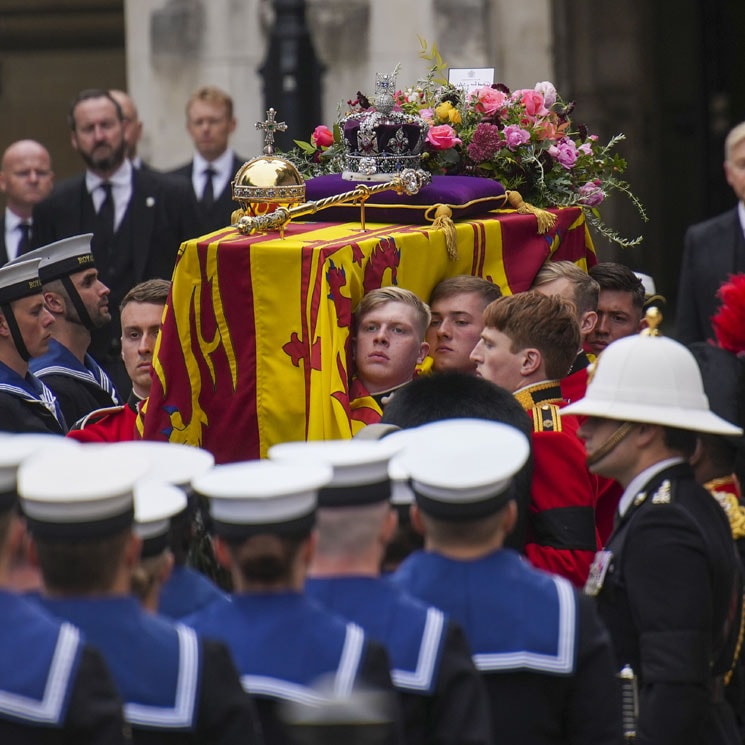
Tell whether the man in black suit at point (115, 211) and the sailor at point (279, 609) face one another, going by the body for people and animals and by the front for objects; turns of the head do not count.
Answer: yes

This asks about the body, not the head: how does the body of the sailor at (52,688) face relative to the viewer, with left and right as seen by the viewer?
facing away from the viewer

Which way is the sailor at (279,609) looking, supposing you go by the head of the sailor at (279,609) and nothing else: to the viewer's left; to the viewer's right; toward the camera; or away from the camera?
away from the camera

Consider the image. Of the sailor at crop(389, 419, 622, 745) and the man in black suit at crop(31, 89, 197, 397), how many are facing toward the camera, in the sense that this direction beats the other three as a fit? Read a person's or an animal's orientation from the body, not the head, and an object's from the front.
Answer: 1

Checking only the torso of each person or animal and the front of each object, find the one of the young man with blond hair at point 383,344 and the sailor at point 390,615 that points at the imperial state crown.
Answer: the sailor

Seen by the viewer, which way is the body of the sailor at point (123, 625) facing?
away from the camera

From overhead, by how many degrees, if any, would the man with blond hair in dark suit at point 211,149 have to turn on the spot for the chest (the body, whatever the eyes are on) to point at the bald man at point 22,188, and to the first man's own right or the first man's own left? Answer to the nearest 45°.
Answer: approximately 45° to the first man's own right

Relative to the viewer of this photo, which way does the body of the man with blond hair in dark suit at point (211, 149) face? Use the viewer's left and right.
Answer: facing the viewer

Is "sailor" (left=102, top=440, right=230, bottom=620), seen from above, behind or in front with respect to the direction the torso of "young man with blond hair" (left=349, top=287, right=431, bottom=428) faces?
in front

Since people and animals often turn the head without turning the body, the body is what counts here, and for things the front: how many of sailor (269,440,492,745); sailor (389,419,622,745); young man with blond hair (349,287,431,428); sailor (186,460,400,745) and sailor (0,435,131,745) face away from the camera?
4

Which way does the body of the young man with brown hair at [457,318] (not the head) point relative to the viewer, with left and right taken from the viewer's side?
facing the viewer and to the left of the viewer

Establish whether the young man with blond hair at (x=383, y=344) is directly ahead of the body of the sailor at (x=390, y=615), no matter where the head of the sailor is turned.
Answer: yes

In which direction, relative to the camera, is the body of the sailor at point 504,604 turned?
away from the camera

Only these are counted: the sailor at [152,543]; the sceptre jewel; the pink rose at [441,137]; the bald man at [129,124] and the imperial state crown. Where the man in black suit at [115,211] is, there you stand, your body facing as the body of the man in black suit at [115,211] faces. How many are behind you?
1

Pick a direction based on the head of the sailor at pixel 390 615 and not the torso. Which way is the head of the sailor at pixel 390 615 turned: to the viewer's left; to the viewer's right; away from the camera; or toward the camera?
away from the camera

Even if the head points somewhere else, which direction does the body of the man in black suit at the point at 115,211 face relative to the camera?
toward the camera

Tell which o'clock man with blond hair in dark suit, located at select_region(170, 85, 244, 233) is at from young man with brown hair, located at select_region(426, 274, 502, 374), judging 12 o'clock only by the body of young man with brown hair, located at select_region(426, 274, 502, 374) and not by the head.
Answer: man with blond hair in dark suit, located at select_region(170, 85, 244, 233) is roughly at 4 o'clock from young man with brown hair, located at select_region(426, 274, 502, 374).
